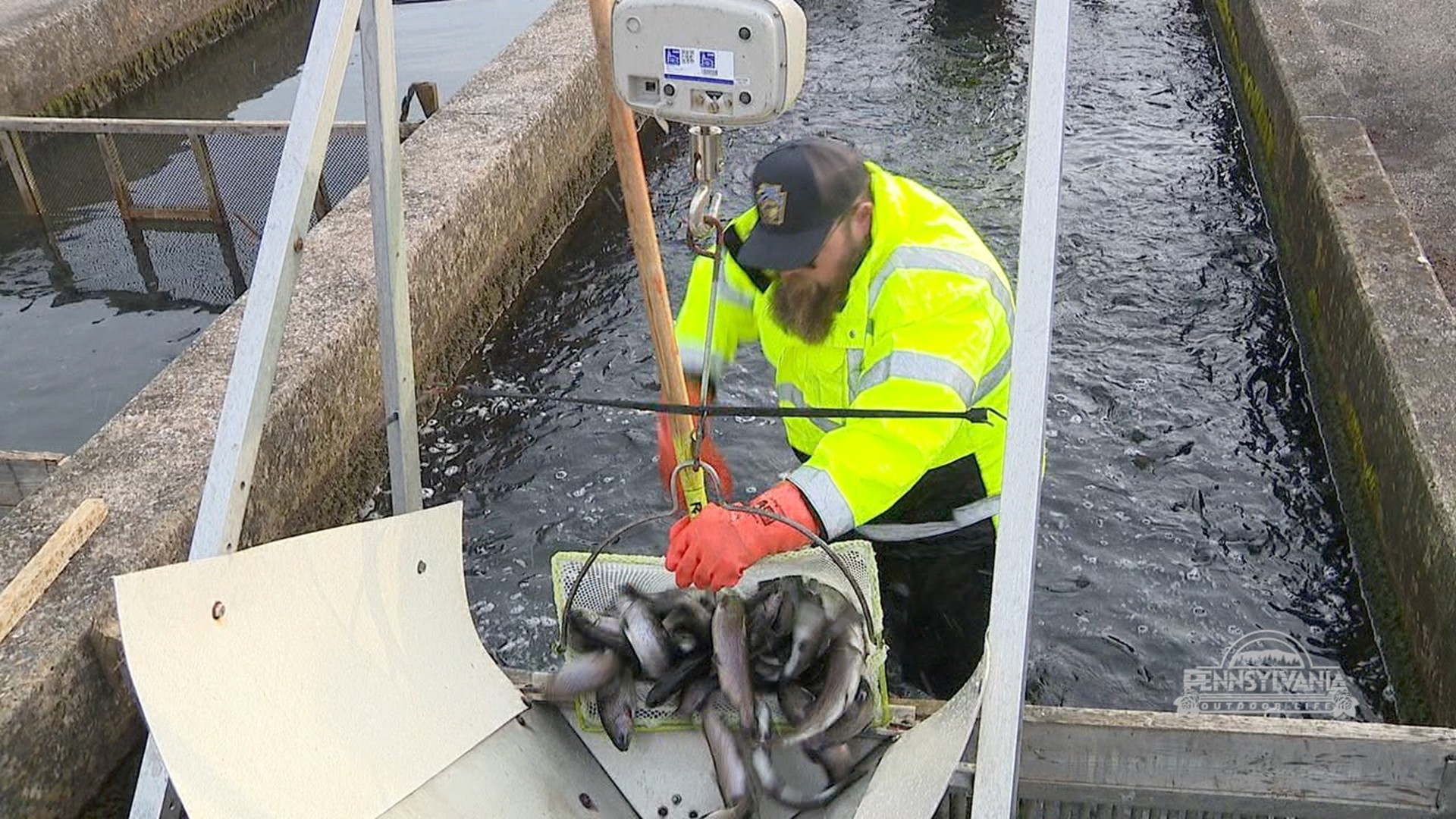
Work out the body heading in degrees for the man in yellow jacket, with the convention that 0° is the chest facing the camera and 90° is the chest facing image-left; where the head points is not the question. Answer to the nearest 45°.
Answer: approximately 45°

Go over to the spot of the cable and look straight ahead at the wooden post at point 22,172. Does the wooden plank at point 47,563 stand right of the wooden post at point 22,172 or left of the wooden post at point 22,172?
left

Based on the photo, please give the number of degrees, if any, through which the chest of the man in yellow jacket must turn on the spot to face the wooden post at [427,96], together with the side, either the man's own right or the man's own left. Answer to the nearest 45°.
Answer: approximately 90° to the man's own right

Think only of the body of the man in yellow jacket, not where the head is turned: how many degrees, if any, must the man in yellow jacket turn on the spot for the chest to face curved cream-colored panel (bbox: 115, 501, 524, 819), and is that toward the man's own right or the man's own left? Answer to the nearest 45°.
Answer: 0° — they already face it

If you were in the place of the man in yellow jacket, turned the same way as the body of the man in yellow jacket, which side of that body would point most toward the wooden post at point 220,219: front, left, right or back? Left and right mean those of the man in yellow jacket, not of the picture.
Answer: right

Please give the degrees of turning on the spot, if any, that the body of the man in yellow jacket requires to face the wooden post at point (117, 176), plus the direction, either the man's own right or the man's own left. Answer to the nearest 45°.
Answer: approximately 90° to the man's own right

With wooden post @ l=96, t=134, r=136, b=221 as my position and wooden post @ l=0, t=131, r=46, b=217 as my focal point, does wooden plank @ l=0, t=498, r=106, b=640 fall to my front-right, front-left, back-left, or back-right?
back-left

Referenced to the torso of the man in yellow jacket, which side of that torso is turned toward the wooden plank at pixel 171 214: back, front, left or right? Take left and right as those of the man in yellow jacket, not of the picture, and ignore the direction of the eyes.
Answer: right

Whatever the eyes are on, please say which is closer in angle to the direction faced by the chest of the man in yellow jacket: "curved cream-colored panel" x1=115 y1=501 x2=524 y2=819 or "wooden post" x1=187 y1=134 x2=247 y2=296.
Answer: the curved cream-colored panel

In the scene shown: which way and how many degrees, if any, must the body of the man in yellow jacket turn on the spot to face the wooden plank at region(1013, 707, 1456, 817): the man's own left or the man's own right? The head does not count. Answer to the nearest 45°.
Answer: approximately 90° to the man's own left
